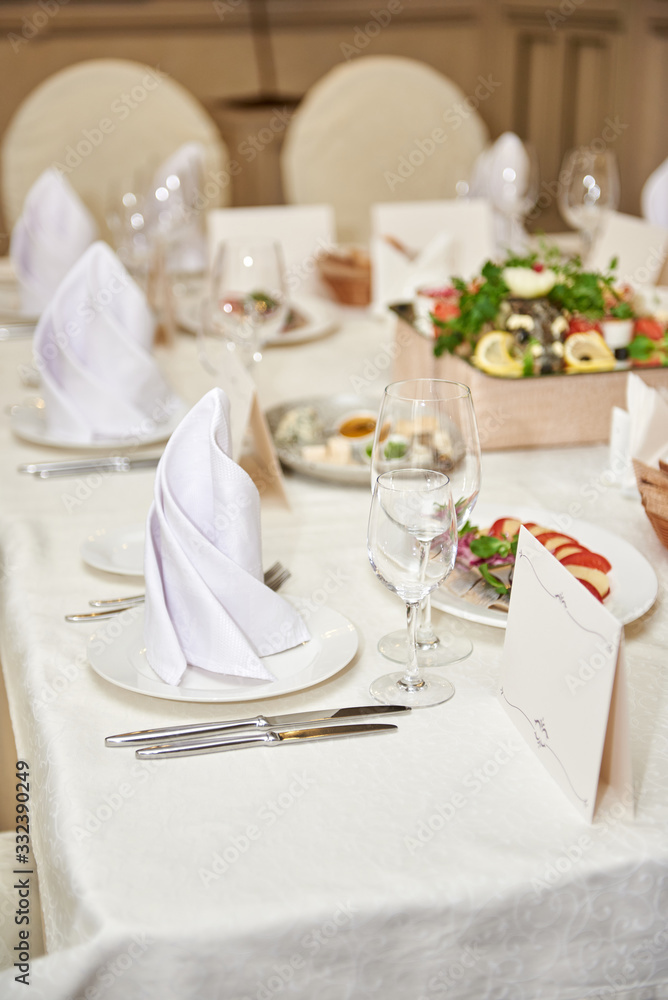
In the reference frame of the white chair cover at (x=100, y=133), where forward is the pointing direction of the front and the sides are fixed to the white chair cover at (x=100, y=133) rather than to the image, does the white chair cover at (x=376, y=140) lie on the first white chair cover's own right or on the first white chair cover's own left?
on the first white chair cover's own left

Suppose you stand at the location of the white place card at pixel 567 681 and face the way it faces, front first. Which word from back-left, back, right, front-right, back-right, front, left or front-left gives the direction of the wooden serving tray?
back-right

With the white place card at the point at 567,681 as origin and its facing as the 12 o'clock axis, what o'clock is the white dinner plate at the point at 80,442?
The white dinner plate is roughly at 3 o'clock from the white place card.

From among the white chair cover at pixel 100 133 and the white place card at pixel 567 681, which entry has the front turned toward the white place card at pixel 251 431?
the white chair cover

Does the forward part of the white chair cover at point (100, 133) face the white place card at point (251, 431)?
yes

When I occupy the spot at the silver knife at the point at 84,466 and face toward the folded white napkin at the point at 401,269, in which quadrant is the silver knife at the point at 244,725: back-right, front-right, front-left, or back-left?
back-right

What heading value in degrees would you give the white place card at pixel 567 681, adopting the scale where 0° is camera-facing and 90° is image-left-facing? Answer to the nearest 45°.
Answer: approximately 45°

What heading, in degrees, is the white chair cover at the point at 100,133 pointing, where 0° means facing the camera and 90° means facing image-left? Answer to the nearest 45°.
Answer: approximately 0°

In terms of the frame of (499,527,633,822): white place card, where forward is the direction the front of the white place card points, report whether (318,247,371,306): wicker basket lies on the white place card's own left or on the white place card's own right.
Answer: on the white place card's own right

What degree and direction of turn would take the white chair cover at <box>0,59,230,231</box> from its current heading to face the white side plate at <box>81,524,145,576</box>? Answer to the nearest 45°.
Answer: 0° — it already faces it
